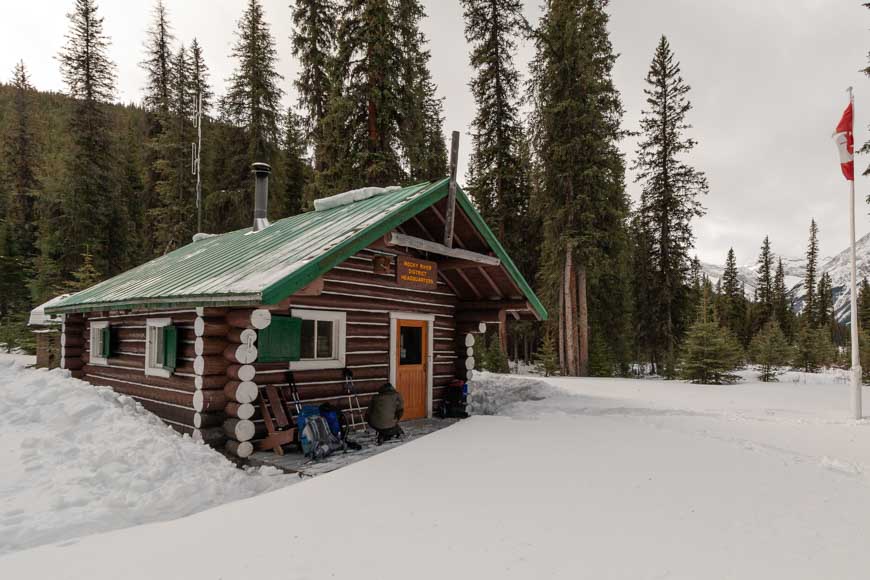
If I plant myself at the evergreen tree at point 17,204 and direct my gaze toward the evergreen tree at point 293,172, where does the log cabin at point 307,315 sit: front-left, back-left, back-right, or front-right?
front-right

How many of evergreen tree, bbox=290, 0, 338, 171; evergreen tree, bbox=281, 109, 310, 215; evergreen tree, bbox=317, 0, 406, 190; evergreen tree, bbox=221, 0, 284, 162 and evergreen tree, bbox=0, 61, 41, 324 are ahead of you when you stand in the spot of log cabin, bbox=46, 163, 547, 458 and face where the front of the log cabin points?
0

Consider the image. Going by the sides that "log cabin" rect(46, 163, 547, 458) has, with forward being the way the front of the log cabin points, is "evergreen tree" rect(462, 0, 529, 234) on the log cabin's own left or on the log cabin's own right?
on the log cabin's own left

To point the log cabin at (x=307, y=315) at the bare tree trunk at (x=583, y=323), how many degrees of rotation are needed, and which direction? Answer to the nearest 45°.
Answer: approximately 90° to its left

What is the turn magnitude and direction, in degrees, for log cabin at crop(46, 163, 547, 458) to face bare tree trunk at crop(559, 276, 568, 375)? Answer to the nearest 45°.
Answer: approximately 90° to its left

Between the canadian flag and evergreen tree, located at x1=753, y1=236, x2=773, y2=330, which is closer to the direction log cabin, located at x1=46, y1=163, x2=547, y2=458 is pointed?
the canadian flag

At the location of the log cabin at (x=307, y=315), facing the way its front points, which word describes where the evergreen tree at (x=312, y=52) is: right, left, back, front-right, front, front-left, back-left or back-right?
back-left

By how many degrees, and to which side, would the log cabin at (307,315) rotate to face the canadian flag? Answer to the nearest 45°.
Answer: approximately 45° to its left

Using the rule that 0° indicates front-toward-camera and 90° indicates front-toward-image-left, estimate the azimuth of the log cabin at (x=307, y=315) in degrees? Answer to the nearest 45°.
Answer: approximately 315°
